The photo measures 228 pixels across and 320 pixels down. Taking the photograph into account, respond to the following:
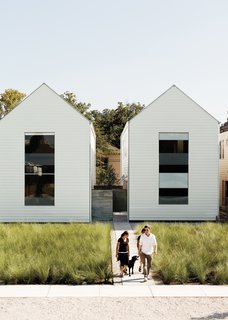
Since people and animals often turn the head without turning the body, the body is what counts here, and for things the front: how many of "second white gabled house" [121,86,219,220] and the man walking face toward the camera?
2

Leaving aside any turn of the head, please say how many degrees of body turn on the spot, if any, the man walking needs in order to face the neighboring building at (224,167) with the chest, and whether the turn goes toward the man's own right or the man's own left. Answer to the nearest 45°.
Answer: approximately 180°

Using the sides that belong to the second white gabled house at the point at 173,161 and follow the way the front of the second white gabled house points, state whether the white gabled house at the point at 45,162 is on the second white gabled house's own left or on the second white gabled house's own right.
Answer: on the second white gabled house's own right

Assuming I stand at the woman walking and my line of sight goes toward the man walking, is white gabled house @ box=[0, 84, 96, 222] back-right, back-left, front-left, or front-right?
back-left

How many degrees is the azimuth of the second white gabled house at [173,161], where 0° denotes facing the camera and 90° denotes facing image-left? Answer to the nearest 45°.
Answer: approximately 0°

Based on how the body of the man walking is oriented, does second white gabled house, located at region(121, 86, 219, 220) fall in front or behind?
behind

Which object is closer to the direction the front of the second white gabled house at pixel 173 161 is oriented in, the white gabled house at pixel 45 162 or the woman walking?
the woman walking

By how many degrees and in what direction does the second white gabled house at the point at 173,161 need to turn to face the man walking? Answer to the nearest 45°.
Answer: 0° — it already faces them

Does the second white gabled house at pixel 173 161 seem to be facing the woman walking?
yes
